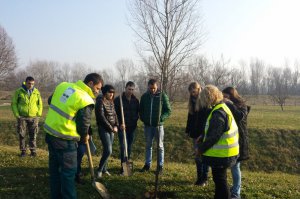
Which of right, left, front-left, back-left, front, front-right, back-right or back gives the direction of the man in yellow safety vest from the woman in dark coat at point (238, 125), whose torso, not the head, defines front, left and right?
front-left

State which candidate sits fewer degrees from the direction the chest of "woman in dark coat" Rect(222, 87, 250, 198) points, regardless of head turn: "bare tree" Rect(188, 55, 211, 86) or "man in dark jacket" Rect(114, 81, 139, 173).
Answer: the man in dark jacket

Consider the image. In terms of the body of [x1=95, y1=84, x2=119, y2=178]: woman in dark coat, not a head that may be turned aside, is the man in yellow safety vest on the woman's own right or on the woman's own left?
on the woman's own right

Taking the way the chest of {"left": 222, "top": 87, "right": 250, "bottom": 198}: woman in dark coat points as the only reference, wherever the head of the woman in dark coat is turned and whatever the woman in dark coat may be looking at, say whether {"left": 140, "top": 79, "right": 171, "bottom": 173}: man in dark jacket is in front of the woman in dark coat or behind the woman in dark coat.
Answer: in front

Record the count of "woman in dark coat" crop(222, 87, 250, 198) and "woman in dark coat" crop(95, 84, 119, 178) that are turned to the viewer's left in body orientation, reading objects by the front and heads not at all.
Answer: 1

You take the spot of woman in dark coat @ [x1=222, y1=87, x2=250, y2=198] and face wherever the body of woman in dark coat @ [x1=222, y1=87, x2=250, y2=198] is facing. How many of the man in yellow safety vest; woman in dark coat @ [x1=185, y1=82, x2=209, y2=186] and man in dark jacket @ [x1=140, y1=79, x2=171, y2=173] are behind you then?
0

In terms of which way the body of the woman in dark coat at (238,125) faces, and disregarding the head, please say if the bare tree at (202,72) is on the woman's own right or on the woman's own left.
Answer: on the woman's own right

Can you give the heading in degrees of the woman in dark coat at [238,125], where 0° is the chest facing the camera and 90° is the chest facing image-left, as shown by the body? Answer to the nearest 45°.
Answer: approximately 90°

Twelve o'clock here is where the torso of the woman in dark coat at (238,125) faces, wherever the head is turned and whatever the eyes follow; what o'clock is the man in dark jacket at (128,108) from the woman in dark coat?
The man in dark jacket is roughly at 1 o'clock from the woman in dark coat.

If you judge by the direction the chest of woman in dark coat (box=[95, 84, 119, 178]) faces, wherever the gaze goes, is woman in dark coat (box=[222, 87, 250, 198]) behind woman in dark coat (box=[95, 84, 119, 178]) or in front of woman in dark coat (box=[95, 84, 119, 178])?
in front

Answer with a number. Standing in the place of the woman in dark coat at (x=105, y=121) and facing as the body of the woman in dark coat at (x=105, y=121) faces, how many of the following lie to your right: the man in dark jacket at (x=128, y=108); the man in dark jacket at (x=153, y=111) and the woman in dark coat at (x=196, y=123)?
0

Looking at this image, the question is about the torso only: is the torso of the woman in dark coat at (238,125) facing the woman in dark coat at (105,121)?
yes

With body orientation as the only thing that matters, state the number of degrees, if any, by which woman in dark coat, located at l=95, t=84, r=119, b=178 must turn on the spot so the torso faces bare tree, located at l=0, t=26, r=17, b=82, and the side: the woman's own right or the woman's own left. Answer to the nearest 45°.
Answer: approximately 135° to the woman's own left
